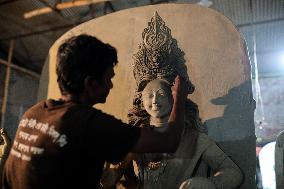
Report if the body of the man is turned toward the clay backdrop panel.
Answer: yes

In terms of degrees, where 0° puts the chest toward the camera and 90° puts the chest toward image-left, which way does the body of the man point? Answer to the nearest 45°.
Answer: approximately 225°

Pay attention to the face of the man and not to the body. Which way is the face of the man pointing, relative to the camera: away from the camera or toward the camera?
away from the camera

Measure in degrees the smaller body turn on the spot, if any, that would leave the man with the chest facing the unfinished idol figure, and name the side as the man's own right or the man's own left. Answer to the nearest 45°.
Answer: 0° — they already face it
